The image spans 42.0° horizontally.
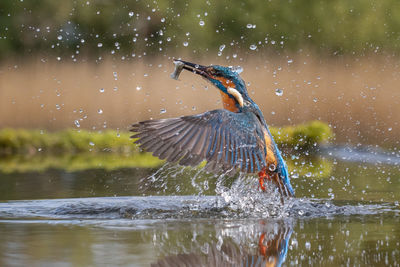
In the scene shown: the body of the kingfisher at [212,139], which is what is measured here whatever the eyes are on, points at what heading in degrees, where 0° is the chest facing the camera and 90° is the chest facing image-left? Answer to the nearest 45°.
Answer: approximately 90°
